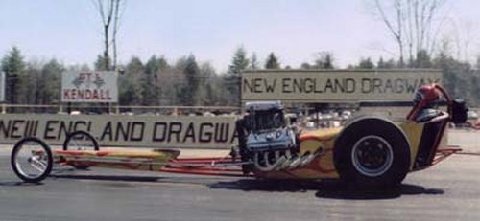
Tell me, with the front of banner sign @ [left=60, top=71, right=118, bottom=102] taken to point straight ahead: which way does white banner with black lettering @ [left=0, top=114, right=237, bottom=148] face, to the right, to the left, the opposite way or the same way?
the same way

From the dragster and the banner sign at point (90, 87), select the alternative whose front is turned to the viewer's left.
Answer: the dragster

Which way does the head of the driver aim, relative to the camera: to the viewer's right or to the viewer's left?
to the viewer's left

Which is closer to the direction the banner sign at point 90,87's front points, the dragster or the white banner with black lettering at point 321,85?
the dragster

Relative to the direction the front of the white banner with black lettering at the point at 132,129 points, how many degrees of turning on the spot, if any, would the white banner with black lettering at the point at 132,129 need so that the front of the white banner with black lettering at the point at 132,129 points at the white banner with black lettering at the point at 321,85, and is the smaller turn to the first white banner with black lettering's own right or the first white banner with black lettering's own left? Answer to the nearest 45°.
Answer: approximately 90° to the first white banner with black lettering's own left

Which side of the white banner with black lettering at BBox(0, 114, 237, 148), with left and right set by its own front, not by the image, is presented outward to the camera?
front

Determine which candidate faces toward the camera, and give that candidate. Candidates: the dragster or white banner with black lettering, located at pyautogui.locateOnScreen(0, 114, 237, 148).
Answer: the white banner with black lettering

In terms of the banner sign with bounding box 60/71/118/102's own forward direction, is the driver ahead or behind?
ahead

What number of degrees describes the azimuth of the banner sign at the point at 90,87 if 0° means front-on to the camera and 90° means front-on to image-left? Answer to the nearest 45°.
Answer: approximately 0°

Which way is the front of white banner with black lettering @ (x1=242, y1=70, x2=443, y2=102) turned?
toward the camera

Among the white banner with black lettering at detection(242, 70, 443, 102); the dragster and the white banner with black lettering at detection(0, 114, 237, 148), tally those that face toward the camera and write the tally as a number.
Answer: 2

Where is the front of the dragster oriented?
to the viewer's left

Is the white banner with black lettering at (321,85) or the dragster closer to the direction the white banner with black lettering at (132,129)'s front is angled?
the dragster

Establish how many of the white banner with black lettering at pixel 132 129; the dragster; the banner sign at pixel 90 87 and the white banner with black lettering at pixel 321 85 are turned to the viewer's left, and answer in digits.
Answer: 1

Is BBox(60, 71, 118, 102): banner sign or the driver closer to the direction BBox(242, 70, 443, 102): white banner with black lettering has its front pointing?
the driver

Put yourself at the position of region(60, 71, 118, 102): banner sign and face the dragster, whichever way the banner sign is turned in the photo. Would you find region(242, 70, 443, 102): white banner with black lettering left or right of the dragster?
left
